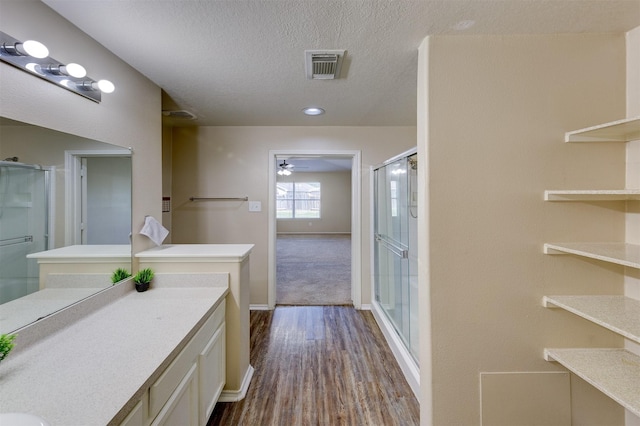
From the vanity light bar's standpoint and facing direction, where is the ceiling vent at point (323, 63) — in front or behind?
in front

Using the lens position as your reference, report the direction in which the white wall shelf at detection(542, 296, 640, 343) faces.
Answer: facing the viewer and to the left of the viewer

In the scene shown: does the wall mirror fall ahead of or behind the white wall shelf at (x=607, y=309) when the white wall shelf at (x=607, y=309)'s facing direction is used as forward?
ahead

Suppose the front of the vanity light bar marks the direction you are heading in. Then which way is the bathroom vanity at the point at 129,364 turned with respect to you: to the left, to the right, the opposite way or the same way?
the same way

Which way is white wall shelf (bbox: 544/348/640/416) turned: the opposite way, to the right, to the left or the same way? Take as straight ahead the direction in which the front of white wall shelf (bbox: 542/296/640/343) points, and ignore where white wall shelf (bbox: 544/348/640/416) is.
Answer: the same way

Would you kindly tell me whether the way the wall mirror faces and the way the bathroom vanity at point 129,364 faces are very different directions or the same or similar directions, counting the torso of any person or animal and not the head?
same or similar directions

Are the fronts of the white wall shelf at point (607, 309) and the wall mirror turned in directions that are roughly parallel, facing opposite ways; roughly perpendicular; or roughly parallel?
roughly parallel, facing opposite ways

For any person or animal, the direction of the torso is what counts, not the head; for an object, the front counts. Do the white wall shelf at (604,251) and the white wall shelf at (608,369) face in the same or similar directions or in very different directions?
same or similar directions

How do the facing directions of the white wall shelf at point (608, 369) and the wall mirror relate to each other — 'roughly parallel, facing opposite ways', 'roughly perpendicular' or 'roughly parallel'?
roughly parallel, facing opposite ways

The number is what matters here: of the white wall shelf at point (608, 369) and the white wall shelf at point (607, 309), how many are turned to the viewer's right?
0

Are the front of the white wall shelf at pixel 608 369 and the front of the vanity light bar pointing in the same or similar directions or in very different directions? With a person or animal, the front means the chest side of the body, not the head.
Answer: very different directions

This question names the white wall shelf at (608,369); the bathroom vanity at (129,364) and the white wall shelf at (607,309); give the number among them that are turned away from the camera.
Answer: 0

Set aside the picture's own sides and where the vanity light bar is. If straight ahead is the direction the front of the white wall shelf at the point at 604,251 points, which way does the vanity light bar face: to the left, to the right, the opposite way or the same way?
the opposite way

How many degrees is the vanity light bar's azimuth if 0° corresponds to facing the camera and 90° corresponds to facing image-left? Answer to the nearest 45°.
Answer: approximately 315°

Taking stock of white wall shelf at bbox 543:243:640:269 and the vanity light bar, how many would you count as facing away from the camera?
0

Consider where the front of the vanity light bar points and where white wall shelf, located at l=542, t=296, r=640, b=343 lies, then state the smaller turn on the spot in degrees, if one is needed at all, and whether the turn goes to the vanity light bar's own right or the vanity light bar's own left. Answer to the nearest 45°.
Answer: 0° — it already faces it
